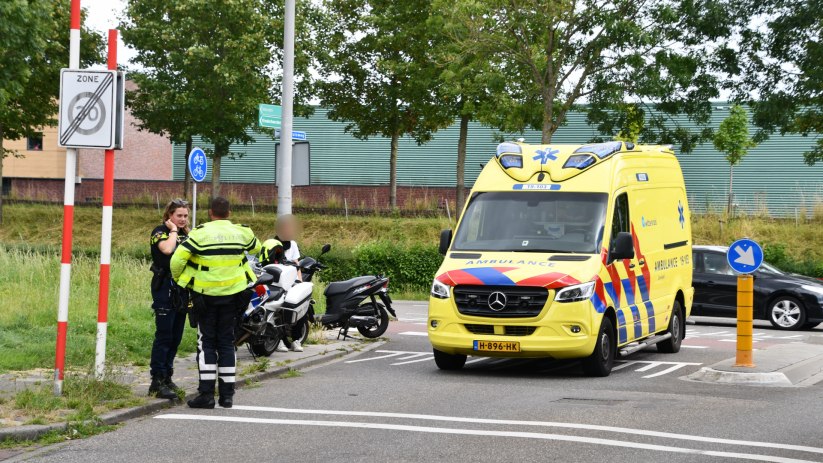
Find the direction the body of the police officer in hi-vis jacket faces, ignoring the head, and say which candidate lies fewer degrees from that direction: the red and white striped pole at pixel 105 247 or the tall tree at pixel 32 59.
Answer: the tall tree

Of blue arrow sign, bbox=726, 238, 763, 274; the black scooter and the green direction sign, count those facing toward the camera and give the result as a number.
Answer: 2

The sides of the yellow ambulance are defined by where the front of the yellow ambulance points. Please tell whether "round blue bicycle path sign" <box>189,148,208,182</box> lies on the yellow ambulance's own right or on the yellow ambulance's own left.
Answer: on the yellow ambulance's own right

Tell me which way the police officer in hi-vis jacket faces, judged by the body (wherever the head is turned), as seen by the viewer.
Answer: away from the camera

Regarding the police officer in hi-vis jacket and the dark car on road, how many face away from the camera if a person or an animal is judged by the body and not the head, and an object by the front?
1

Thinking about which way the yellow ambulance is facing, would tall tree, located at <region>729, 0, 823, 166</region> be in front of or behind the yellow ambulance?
behind

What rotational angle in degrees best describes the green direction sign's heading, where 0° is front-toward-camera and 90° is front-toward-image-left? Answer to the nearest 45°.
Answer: approximately 0°

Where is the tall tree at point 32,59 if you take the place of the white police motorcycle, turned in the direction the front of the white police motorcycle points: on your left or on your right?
on your right

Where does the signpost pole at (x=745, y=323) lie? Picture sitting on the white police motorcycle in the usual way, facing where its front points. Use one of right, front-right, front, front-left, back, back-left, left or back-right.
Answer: back-left

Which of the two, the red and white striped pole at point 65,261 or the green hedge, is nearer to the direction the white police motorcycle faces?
the red and white striped pole

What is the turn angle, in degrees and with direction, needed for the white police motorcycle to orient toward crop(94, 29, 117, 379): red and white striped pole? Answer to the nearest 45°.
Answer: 0° — it already faces it

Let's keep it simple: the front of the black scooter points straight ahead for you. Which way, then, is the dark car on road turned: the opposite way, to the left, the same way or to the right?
the opposite way
